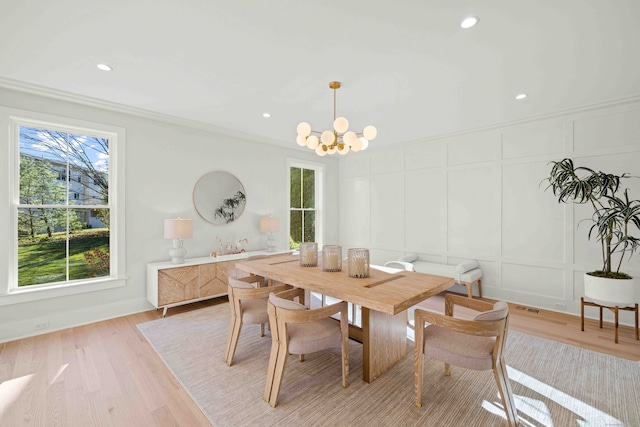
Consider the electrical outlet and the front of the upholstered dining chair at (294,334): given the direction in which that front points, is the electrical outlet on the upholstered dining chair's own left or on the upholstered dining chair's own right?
on the upholstered dining chair's own left

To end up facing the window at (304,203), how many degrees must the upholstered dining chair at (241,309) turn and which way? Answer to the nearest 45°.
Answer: approximately 45° to its left

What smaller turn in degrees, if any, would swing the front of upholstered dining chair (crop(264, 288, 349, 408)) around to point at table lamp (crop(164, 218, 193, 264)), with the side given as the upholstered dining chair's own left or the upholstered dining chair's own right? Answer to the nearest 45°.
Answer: approximately 90° to the upholstered dining chair's own left

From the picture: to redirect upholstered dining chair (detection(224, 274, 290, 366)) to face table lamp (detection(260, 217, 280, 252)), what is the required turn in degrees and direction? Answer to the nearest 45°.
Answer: approximately 45° to its left

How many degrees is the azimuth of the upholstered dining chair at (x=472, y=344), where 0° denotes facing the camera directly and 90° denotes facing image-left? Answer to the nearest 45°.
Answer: approximately 135°

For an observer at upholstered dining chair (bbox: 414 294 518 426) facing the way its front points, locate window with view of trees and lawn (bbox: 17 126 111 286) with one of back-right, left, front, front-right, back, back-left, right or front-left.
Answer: front-left

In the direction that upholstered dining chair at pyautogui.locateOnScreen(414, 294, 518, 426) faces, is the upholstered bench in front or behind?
in front

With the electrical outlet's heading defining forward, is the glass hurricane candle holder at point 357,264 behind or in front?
in front

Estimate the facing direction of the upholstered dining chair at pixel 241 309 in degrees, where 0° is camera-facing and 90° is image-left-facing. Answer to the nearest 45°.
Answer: approximately 225°

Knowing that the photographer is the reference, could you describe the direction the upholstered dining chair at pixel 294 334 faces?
facing away from the viewer and to the right of the viewer
